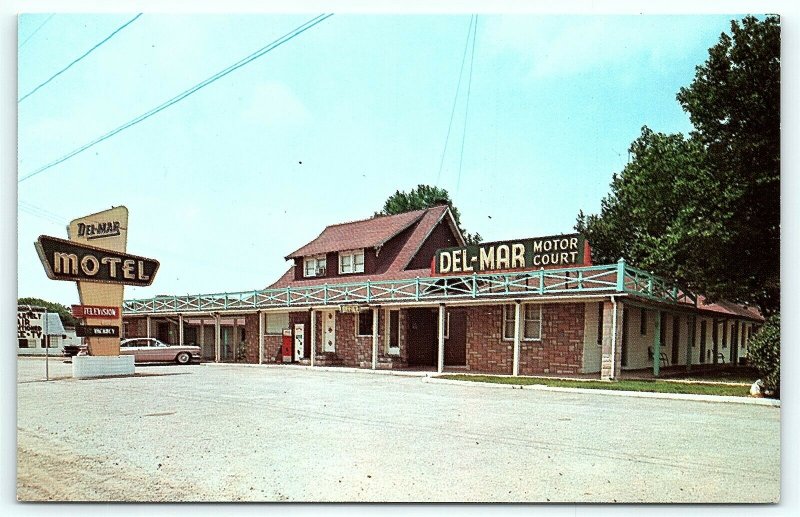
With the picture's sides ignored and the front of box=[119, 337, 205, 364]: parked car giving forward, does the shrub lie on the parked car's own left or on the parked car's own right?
on the parked car's own right

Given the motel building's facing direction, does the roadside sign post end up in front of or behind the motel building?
in front

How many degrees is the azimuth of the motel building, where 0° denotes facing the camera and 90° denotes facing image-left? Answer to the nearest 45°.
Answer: approximately 45°
